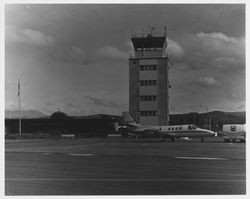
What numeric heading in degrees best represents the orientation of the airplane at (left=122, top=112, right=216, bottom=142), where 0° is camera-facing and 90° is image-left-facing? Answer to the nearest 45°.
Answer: approximately 270°
